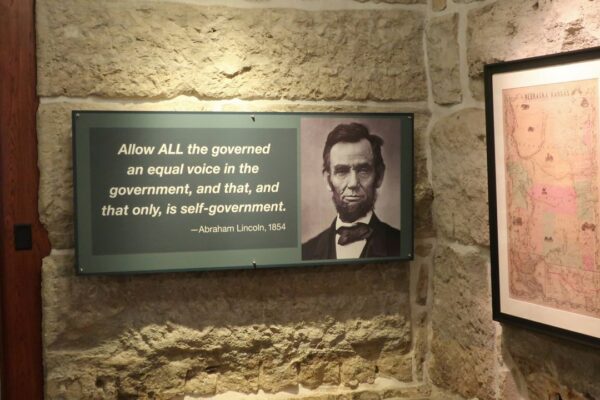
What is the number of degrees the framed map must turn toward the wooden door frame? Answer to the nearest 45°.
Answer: approximately 45° to its right

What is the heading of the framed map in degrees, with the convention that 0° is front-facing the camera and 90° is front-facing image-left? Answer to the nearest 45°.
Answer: approximately 45°

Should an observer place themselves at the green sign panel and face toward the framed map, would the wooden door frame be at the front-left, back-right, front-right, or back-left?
back-right

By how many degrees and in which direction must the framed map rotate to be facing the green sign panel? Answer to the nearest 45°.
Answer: approximately 45° to its right
